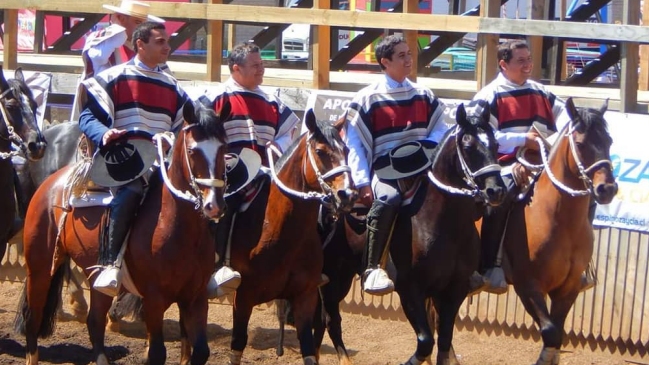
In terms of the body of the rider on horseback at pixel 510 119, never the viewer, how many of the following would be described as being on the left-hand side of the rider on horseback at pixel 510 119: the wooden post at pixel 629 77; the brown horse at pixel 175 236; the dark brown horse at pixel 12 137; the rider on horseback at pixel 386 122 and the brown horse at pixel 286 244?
1

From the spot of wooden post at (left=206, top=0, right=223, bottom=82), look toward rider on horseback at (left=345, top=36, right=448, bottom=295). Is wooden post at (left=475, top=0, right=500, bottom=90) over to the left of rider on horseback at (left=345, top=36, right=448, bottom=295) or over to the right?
left

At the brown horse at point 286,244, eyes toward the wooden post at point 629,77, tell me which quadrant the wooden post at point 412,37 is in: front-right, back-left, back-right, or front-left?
front-left

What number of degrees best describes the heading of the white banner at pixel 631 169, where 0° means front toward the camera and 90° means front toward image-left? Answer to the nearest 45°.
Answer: approximately 0°

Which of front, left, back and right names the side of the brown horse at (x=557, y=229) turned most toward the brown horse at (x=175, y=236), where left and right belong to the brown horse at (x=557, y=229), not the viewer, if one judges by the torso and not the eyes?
right

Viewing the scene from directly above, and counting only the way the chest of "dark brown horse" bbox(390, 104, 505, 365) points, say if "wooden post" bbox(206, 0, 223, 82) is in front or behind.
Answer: behind

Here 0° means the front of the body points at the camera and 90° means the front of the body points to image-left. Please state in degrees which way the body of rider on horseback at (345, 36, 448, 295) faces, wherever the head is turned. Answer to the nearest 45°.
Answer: approximately 315°

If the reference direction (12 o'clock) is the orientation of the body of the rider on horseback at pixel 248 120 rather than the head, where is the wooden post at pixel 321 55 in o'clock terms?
The wooden post is roughly at 8 o'clock from the rider on horseback.

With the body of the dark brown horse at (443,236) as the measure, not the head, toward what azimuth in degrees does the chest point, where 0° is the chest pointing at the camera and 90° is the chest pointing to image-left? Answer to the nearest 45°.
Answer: approximately 315°

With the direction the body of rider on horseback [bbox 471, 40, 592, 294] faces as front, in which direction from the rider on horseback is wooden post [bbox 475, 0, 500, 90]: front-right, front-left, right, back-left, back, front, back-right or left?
back-left

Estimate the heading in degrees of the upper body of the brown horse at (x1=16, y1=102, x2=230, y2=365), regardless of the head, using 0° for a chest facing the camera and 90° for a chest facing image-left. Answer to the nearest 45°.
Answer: approximately 315°

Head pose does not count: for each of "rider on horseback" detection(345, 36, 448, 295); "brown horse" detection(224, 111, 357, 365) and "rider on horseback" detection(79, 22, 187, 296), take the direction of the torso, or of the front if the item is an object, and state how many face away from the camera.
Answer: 0

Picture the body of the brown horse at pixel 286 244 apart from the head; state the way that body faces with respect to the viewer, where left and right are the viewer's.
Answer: facing the viewer and to the right of the viewer

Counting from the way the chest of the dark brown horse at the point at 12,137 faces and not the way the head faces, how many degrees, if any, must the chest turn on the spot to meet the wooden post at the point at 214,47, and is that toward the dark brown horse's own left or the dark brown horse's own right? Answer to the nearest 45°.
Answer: approximately 90° to the dark brown horse's own left
